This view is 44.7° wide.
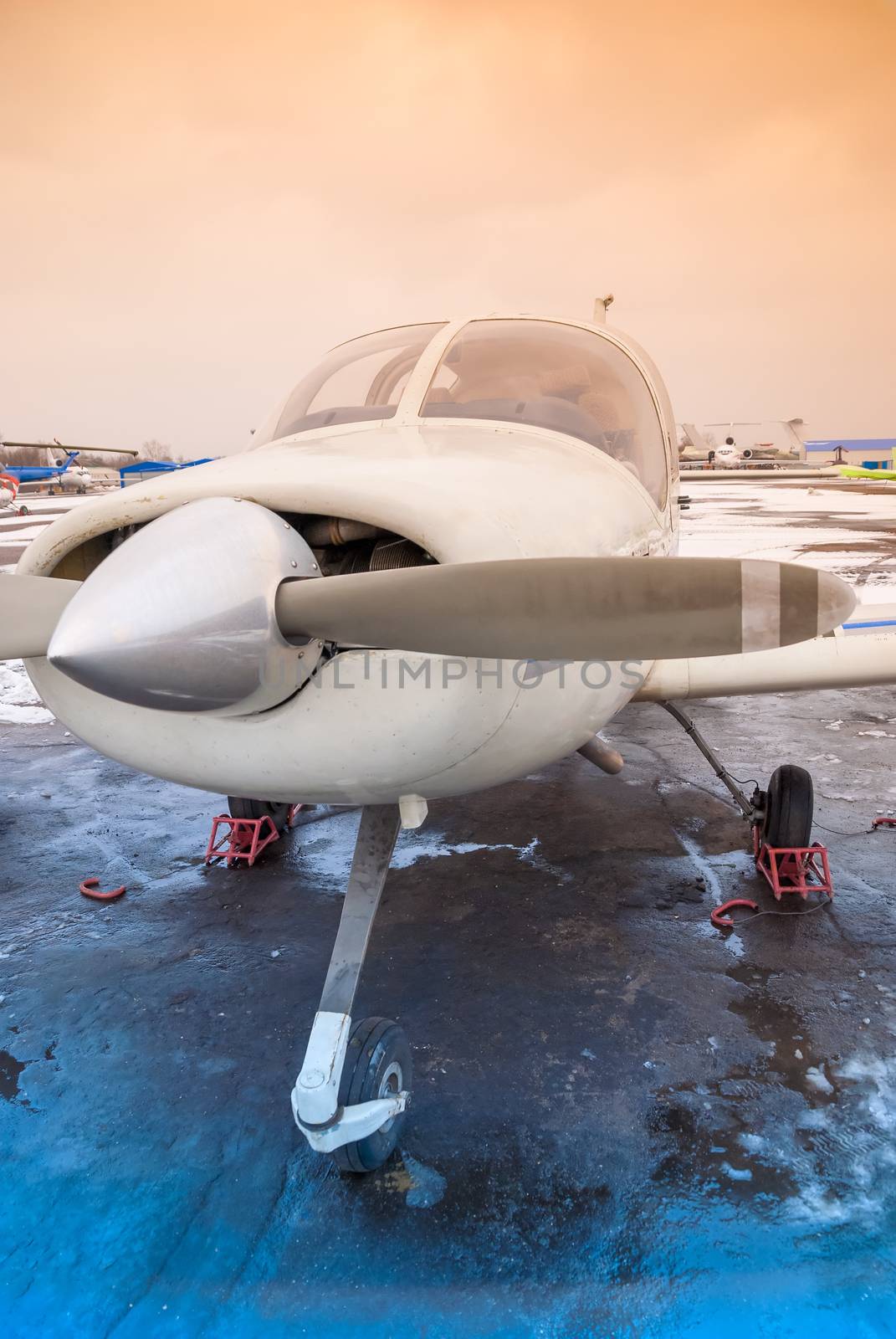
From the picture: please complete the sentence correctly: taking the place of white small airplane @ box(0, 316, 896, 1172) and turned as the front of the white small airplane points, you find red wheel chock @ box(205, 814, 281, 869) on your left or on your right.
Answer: on your right

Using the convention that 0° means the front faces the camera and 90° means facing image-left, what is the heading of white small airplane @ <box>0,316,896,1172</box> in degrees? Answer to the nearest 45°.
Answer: approximately 45°
